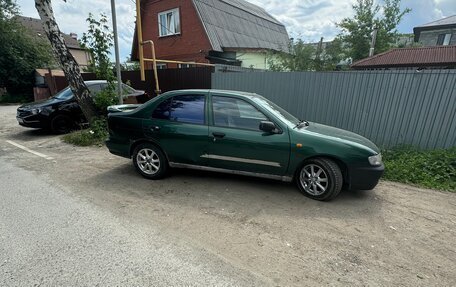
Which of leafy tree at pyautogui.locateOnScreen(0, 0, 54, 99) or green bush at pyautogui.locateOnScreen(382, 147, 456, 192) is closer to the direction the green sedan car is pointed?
the green bush

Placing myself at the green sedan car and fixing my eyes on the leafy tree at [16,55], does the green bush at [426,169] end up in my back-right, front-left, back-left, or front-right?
back-right

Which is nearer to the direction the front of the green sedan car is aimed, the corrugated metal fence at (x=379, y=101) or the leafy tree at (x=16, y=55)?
the corrugated metal fence

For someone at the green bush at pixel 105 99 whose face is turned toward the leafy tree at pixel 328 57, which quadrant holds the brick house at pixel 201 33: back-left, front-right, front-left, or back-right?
front-left

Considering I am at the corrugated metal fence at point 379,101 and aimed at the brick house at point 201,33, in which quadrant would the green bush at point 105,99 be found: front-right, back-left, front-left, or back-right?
front-left

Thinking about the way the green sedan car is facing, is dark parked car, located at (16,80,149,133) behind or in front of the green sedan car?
behind

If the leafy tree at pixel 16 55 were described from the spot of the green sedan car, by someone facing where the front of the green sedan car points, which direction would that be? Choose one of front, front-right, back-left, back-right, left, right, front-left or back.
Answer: back-left

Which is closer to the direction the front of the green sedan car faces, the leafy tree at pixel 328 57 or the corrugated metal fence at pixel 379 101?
the corrugated metal fence

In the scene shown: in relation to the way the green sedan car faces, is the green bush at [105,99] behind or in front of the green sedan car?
behind

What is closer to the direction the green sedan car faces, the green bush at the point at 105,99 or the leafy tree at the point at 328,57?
the leafy tree

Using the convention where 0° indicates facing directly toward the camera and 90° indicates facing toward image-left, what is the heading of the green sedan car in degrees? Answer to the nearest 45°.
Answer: approximately 270°

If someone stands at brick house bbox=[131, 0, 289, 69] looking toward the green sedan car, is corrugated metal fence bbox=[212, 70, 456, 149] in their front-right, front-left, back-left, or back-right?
front-left

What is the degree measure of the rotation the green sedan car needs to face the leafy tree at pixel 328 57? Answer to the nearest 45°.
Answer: approximately 90° to its left

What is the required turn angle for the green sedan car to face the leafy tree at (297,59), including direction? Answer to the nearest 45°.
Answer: approximately 90° to its left

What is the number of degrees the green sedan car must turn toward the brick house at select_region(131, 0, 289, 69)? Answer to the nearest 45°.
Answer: approximately 90° to its left

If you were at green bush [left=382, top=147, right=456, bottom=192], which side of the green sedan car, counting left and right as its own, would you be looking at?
front
